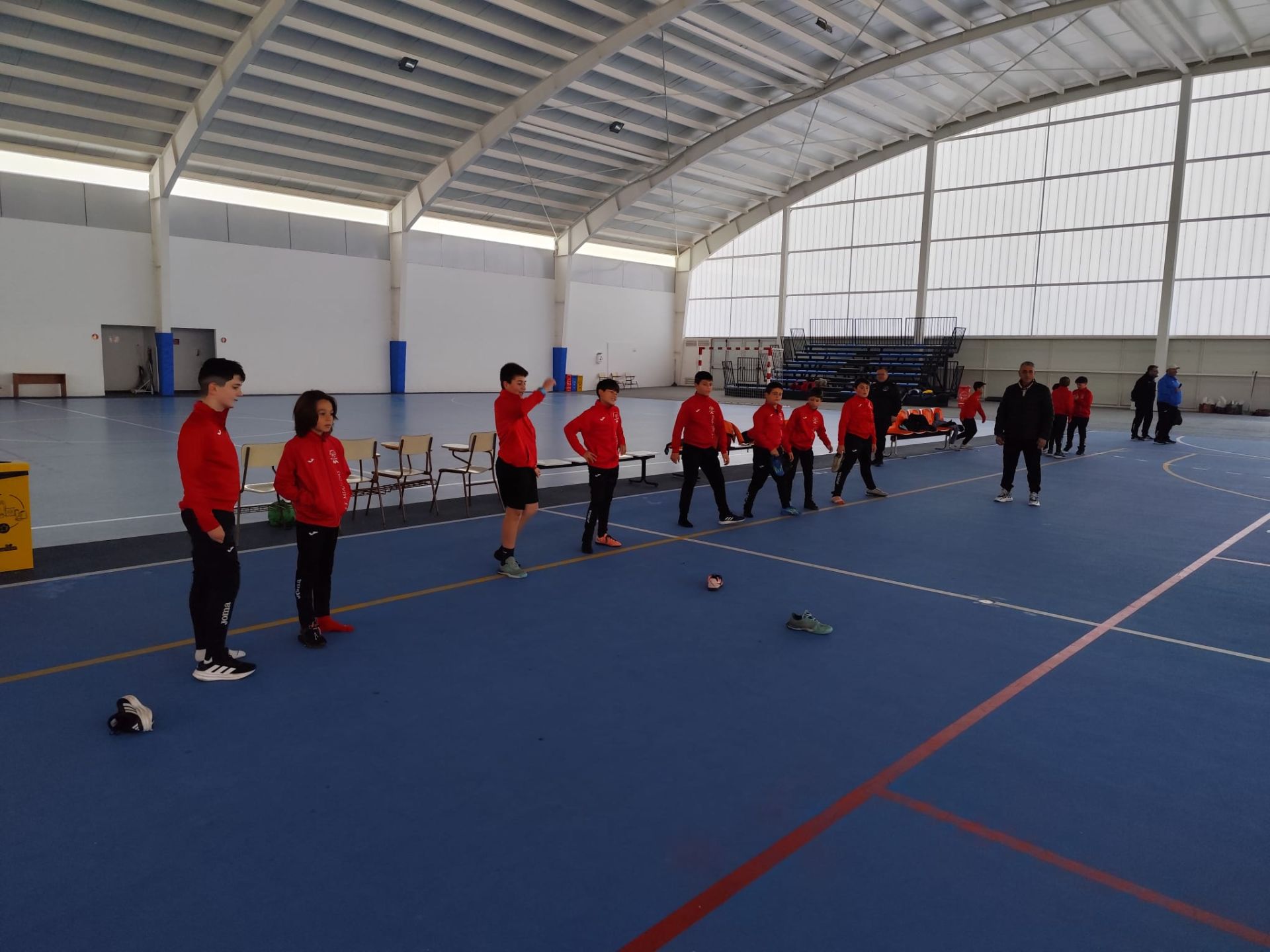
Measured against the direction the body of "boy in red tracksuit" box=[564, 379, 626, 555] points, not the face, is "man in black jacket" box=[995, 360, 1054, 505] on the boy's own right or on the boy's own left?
on the boy's own left

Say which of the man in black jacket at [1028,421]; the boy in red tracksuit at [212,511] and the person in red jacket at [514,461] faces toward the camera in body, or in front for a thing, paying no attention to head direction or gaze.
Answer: the man in black jacket

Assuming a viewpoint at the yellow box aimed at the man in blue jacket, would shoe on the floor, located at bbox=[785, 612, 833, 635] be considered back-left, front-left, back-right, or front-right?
front-right

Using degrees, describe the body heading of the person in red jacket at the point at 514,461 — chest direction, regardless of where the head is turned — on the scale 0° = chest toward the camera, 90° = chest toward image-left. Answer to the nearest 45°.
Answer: approximately 270°

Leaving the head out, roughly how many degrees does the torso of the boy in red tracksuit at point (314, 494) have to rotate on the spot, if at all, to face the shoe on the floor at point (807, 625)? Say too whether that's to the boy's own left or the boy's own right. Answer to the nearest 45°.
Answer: approximately 45° to the boy's own left

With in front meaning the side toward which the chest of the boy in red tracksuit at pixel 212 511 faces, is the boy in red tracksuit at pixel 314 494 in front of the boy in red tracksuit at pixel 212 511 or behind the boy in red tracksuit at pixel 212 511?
in front

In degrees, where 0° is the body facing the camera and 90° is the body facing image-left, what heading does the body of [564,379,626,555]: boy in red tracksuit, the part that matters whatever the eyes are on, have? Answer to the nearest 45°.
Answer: approximately 315°

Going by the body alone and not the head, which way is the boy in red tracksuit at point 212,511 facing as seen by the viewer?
to the viewer's right

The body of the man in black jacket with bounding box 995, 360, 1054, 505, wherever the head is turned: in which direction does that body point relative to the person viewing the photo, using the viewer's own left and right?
facing the viewer

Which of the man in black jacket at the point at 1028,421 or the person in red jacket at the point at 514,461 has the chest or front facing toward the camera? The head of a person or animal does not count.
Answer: the man in black jacket

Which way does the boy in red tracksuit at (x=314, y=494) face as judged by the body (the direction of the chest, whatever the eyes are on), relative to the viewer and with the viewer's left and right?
facing the viewer and to the right of the viewer

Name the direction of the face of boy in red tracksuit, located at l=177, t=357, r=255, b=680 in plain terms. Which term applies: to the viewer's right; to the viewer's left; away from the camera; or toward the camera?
to the viewer's right

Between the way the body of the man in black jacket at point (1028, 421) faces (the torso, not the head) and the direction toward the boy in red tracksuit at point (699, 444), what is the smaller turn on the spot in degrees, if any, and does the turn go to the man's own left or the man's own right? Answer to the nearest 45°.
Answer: approximately 45° to the man's own right

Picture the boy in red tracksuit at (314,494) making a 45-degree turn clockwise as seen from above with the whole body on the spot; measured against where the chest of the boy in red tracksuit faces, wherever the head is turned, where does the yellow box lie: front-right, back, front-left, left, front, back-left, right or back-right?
back-right
